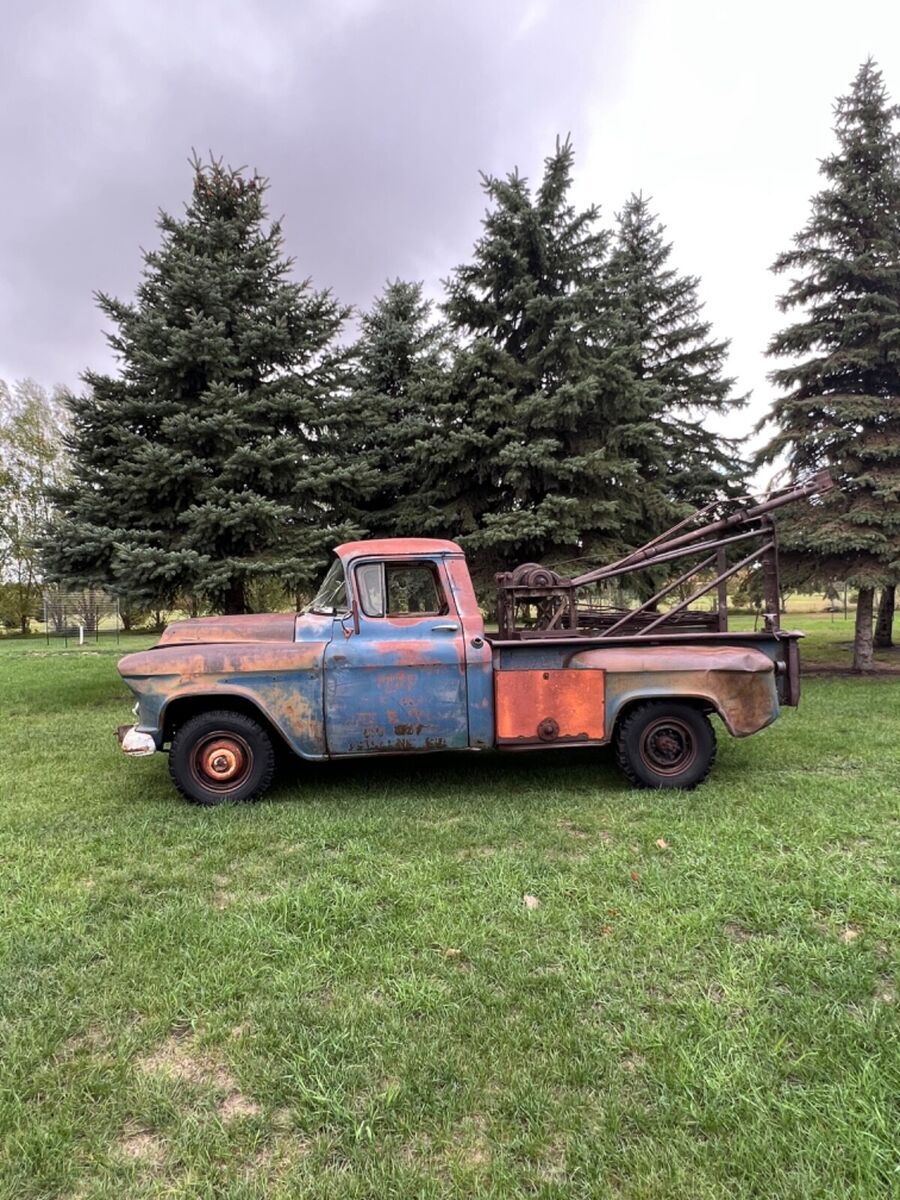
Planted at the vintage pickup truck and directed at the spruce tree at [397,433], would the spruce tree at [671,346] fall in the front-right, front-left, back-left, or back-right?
front-right

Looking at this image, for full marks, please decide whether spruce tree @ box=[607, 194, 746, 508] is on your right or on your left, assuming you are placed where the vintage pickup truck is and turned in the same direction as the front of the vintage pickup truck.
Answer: on your right

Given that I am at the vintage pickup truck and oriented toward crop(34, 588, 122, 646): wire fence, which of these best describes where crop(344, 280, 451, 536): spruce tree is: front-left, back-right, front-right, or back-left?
front-right

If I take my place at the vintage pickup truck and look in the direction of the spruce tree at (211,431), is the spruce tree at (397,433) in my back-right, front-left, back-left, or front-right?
front-right

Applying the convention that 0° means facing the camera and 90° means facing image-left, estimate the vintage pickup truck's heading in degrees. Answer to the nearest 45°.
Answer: approximately 90°

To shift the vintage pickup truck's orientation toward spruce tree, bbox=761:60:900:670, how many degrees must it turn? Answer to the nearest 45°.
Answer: approximately 135° to its right

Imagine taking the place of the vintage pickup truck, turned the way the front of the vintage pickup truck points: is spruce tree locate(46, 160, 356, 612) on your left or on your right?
on your right

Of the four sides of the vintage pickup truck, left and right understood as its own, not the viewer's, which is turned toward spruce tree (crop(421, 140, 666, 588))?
right

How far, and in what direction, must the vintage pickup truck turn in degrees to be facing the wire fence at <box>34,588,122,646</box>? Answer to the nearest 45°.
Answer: approximately 45° to its right
